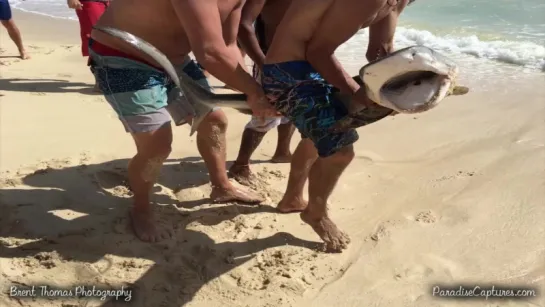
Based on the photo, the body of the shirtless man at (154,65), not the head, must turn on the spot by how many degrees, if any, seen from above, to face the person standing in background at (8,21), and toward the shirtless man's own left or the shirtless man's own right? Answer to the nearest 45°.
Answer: approximately 90° to the shirtless man's own left

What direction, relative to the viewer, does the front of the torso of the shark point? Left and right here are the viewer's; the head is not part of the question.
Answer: facing the viewer and to the right of the viewer

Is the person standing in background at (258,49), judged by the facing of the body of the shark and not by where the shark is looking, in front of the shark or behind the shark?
behind
